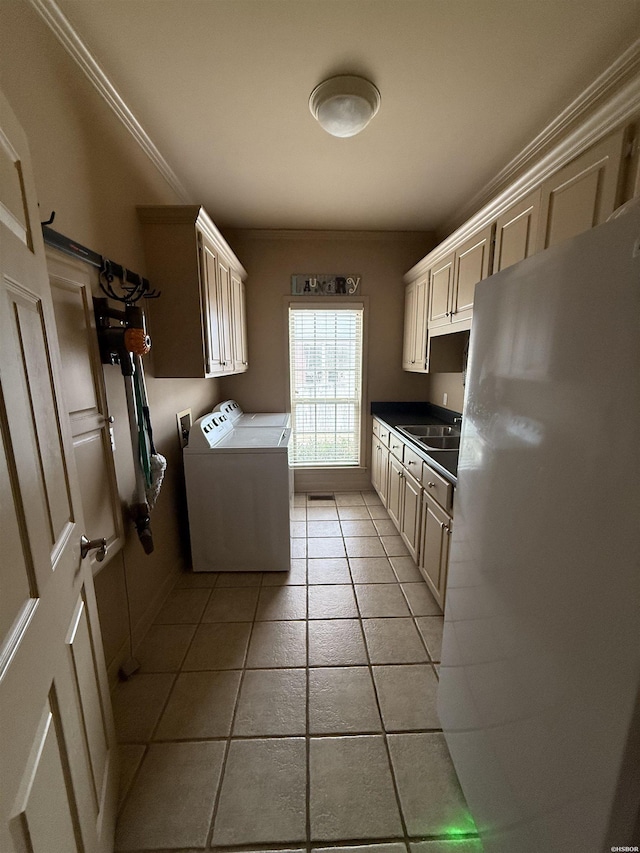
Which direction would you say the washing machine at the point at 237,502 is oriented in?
to the viewer's right

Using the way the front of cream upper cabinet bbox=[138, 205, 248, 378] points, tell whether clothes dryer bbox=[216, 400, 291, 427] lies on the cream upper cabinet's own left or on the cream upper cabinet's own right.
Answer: on the cream upper cabinet's own left

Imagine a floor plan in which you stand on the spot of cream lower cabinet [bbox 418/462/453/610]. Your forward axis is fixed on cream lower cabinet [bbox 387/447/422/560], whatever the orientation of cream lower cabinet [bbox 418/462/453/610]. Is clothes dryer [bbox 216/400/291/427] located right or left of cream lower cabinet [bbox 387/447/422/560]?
left

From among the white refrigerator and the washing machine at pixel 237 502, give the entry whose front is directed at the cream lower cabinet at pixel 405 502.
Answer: the washing machine

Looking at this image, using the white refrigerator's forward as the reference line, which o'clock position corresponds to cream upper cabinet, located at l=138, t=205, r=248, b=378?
The cream upper cabinet is roughly at 2 o'clock from the white refrigerator.

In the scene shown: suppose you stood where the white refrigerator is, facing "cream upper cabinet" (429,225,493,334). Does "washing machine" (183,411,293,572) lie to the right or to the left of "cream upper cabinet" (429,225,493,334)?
left

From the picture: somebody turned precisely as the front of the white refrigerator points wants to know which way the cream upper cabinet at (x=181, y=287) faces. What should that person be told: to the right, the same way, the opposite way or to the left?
the opposite way

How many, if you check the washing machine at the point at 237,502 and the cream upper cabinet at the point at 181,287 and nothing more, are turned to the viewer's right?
2

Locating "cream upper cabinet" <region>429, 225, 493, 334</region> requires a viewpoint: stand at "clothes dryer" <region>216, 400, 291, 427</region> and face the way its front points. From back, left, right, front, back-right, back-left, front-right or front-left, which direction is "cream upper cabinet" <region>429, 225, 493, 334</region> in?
front-right

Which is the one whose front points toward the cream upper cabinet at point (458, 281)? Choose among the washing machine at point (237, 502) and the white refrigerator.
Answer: the washing machine

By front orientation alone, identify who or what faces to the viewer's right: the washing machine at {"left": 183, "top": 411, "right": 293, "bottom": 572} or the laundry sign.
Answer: the washing machine

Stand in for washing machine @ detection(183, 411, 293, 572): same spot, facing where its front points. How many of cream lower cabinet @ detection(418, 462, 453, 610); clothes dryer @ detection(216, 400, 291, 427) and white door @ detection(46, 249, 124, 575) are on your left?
1

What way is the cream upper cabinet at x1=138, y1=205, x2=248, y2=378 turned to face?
to the viewer's right

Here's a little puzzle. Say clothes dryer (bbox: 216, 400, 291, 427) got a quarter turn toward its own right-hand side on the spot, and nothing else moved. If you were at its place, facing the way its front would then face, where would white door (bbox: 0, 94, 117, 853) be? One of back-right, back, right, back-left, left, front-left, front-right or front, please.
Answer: front

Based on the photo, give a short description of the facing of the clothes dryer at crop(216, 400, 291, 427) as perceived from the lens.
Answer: facing to the right of the viewer
